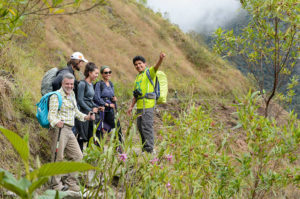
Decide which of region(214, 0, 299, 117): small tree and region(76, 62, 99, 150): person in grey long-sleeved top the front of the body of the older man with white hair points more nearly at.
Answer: the small tree

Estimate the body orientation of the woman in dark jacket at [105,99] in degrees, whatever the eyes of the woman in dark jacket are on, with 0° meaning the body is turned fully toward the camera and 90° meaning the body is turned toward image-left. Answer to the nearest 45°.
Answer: approximately 315°

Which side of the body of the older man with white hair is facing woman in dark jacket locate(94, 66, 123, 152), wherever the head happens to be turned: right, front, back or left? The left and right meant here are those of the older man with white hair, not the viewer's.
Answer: left

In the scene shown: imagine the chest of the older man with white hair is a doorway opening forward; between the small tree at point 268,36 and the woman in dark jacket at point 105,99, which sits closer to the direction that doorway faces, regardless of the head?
the small tree

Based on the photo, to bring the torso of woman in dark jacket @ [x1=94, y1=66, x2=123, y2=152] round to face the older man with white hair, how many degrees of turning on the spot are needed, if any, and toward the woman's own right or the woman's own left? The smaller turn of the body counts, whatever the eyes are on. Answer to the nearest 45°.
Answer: approximately 45° to the woman's own right

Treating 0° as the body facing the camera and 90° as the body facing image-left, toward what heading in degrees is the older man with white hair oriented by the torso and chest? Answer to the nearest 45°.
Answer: approximately 315°
